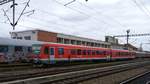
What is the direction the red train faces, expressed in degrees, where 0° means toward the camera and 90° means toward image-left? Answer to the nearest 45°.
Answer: approximately 45°

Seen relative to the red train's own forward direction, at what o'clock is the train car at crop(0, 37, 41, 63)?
The train car is roughly at 12 o'clock from the red train.
